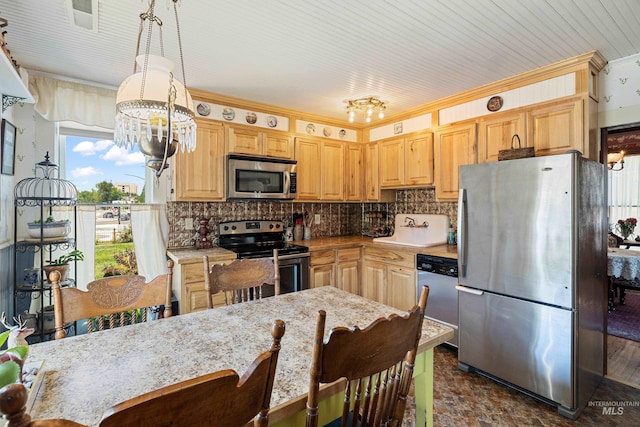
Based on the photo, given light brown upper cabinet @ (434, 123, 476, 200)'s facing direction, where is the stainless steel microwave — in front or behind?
in front

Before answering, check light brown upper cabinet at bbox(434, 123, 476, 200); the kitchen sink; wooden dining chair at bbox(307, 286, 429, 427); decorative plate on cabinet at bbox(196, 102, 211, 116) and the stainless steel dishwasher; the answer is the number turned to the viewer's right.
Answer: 0

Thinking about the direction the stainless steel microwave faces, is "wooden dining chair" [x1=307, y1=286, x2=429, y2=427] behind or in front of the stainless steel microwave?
in front

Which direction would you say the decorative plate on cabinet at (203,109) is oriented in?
toward the camera

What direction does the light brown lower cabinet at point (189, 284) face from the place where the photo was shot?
facing the viewer

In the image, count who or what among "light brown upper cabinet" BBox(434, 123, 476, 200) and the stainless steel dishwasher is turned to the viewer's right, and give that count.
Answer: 0

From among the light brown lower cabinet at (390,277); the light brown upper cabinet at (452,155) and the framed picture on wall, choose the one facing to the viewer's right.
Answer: the framed picture on wall

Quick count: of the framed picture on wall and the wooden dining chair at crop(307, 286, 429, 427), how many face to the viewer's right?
1

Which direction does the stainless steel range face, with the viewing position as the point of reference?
facing the viewer and to the right of the viewer

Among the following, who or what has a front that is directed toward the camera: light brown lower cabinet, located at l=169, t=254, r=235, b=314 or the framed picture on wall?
the light brown lower cabinet

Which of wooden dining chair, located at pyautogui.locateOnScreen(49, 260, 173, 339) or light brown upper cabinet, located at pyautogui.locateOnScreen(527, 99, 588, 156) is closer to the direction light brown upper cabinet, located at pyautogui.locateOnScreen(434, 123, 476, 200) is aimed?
the wooden dining chair

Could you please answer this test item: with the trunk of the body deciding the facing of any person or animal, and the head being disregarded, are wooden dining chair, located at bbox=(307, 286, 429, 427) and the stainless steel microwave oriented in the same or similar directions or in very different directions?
very different directions

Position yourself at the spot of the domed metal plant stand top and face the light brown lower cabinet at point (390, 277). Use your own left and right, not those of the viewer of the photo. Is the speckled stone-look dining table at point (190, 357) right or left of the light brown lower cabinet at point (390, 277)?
right

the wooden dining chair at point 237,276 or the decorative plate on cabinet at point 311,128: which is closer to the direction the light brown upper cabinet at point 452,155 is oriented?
the wooden dining chair

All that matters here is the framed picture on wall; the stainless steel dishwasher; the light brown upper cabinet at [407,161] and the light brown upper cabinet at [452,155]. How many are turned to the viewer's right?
1

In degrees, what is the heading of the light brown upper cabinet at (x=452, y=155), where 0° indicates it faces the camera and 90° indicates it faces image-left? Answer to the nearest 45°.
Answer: approximately 45°

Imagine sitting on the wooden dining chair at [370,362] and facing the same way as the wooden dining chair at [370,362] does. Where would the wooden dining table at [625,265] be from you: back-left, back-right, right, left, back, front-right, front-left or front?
right

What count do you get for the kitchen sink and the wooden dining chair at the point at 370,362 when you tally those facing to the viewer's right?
0

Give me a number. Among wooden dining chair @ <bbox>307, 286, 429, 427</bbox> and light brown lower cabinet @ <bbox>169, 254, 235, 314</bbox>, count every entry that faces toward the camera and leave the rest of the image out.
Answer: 1

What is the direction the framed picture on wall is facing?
to the viewer's right

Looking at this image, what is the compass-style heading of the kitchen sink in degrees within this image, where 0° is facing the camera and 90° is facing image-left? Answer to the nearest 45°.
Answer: approximately 45°
